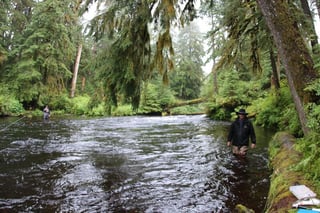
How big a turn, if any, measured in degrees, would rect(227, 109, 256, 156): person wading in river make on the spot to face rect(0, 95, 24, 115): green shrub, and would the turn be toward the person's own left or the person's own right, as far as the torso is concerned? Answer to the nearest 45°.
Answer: approximately 135° to the person's own right

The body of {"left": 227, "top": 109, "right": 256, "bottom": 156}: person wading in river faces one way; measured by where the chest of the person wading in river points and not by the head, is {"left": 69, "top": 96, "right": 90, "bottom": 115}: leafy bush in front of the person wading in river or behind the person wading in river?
behind

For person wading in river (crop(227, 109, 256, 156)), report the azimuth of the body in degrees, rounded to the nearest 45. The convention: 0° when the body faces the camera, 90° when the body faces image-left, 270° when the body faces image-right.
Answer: approximately 0°

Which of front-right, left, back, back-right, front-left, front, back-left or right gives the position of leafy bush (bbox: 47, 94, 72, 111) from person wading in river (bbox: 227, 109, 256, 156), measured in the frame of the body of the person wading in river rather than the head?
back-right
